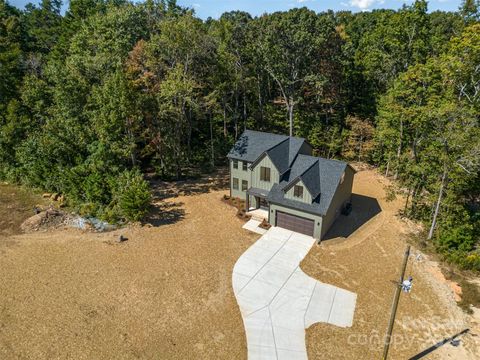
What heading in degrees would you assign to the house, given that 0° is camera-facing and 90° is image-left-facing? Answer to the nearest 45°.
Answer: approximately 45°

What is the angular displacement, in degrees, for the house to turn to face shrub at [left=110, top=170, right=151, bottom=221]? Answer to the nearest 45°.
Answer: approximately 45° to its right
